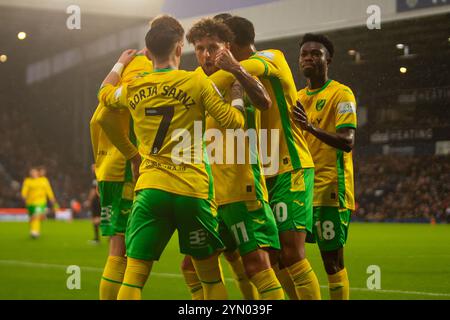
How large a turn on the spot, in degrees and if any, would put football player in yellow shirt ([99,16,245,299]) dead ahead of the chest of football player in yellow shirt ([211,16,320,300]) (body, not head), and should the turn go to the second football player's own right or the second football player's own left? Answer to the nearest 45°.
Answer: approximately 45° to the second football player's own left

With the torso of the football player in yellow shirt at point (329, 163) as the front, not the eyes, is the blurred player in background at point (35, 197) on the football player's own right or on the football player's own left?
on the football player's own right

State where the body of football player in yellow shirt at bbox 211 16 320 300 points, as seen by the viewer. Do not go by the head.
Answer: to the viewer's left

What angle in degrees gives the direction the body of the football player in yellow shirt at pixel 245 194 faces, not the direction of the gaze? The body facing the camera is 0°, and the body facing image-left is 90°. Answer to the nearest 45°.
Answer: approximately 45°

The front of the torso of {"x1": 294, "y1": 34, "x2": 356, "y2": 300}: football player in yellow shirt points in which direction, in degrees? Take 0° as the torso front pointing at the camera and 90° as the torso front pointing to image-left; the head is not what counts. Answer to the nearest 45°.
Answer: approximately 45°
